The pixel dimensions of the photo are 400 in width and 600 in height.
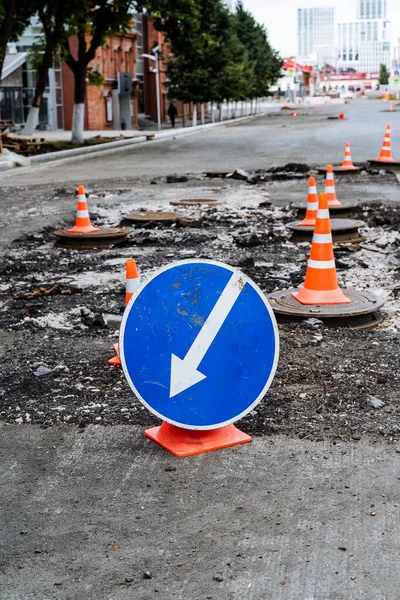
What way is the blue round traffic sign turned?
toward the camera

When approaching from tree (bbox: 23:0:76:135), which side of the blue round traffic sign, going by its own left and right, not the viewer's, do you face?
back

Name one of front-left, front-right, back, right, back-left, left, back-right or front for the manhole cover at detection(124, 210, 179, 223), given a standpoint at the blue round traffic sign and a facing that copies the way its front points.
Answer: back

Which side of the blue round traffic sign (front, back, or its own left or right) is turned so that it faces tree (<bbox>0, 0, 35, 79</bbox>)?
back

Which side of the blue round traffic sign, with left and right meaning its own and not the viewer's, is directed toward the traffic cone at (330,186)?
back

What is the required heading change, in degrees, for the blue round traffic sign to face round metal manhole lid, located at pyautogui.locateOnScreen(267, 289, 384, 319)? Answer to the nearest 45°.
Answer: approximately 180°

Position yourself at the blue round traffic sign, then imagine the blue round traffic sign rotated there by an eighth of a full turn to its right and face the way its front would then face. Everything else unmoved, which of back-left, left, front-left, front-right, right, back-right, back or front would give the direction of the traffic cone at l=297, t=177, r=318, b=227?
back-right

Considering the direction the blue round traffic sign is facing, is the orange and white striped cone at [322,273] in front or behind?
behind
